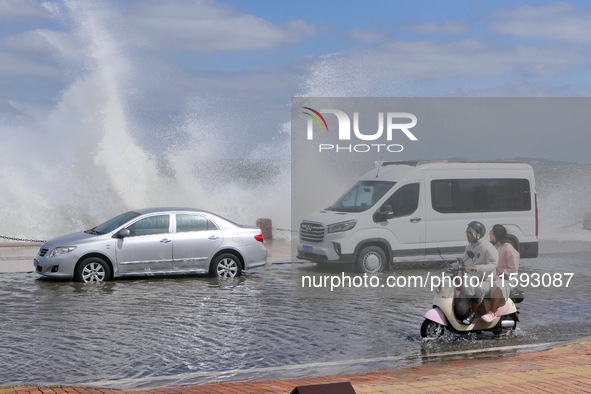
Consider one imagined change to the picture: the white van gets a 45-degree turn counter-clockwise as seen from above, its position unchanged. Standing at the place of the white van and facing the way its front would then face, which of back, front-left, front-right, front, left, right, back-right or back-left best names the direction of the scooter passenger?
front

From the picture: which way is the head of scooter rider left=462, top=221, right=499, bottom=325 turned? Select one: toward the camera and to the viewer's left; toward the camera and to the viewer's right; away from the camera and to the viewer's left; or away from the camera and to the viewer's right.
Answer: toward the camera and to the viewer's left

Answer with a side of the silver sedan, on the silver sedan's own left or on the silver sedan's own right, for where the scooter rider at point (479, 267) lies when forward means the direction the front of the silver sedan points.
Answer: on the silver sedan's own left

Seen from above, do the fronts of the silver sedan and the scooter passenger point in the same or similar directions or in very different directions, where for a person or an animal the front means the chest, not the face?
same or similar directions

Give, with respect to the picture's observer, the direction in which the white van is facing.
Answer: facing the viewer and to the left of the viewer

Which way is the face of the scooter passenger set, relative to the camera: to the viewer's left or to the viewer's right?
to the viewer's left

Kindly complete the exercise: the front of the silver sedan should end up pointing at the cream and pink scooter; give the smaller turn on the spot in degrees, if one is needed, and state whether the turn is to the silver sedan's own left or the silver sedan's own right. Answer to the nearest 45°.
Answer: approximately 135° to the silver sedan's own left

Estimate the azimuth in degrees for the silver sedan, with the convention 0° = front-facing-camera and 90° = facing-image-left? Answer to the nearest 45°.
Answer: approximately 90°

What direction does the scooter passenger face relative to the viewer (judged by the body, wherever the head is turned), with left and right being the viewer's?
facing to the left of the viewer

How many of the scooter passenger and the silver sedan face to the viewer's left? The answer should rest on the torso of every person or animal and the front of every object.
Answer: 2
